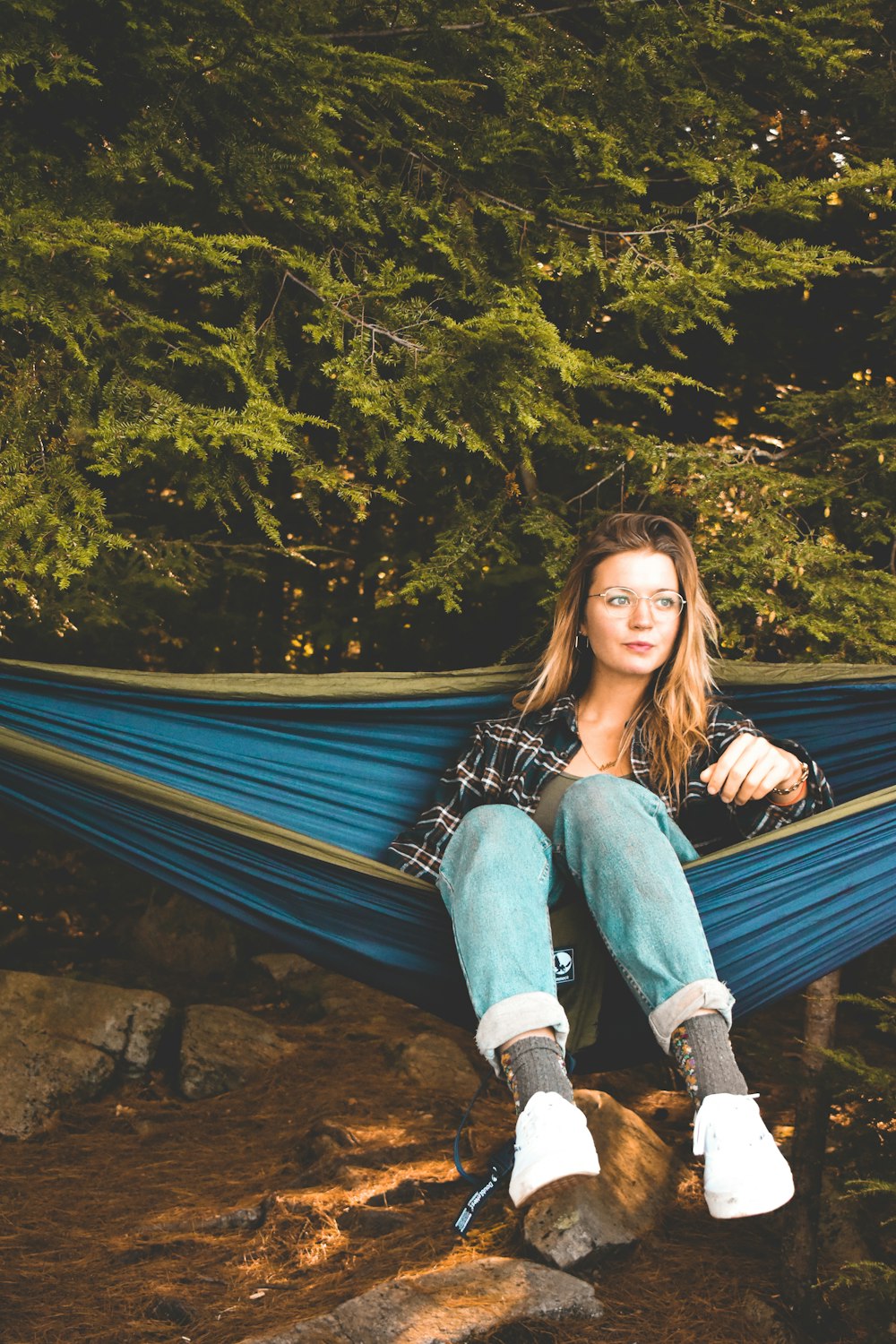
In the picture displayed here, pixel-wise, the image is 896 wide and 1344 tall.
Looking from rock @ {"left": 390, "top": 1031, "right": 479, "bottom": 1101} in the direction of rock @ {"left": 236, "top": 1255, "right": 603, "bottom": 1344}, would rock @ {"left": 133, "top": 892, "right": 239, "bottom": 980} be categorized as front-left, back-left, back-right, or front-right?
back-right

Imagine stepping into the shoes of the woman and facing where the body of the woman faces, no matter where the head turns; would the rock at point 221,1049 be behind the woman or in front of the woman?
behind

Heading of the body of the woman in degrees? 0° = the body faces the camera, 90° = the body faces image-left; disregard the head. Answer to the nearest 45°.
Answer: approximately 0°
